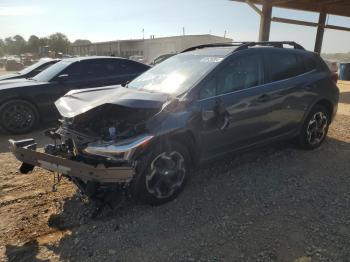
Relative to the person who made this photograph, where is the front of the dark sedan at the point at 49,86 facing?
facing to the left of the viewer

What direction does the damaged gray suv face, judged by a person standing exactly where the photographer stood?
facing the viewer and to the left of the viewer

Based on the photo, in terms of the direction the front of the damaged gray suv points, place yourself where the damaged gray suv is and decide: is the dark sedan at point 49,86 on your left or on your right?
on your right

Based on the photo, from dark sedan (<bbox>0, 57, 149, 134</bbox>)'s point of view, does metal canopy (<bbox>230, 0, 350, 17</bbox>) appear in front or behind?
behind

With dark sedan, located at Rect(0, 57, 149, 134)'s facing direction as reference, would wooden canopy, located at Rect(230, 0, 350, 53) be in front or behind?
behind

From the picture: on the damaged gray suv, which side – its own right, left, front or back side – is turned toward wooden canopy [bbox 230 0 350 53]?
back

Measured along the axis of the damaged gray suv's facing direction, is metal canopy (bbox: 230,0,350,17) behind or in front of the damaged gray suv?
behind

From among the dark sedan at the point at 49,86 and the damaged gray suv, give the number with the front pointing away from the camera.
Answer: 0

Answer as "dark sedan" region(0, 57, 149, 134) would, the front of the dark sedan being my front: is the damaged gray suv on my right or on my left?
on my left
